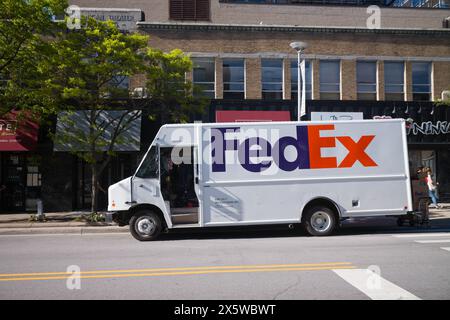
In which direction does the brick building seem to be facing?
toward the camera

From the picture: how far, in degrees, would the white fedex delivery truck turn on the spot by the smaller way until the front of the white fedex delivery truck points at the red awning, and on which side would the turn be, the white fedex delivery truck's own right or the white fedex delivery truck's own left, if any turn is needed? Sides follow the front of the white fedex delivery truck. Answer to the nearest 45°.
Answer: approximately 45° to the white fedex delivery truck's own right

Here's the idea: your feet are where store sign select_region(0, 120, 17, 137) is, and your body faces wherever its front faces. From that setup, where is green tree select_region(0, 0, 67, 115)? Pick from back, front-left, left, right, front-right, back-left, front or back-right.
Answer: front

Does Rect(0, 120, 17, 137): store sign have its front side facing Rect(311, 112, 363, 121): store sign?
no

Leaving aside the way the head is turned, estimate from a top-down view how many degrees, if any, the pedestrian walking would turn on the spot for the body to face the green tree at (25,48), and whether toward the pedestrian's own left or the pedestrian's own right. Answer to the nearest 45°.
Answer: approximately 135° to the pedestrian's own right

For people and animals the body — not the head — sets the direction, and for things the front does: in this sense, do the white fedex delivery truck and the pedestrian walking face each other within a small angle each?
no

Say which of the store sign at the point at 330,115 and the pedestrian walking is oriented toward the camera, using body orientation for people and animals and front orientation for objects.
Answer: the store sign

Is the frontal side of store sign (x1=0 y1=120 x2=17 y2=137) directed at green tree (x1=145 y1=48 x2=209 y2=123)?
no

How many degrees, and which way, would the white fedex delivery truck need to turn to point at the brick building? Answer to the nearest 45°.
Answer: approximately 90° to its right

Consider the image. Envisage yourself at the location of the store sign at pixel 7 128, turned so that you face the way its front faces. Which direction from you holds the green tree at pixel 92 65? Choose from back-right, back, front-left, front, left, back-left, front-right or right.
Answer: front-left

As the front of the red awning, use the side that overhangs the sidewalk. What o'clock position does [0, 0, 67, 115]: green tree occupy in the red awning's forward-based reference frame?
The green tree is roughly at 12 o'clock from the red awning.

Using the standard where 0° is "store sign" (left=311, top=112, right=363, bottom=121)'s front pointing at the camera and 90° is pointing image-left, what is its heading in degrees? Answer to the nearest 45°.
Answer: approximately 0°

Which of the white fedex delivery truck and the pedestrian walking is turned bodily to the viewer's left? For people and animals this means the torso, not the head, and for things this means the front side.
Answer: the white fedex delivery truck

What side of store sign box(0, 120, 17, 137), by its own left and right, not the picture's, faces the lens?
front

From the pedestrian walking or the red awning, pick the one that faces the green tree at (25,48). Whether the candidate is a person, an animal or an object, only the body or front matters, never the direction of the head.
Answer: the red awning
